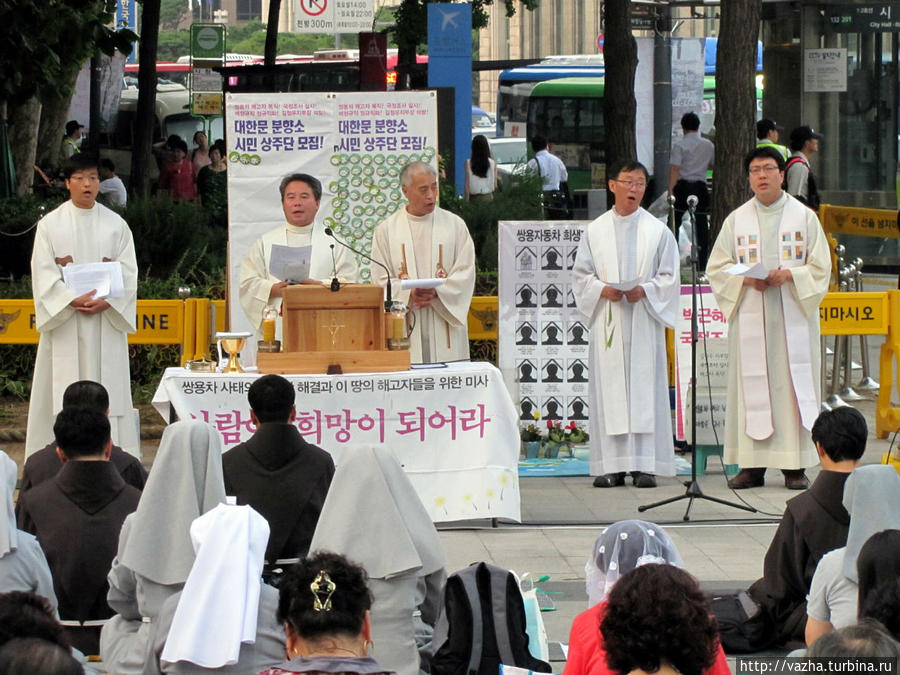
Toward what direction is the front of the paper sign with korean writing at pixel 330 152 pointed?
toward the camera

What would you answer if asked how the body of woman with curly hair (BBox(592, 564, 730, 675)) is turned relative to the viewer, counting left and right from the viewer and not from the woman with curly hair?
facing away from the viewer

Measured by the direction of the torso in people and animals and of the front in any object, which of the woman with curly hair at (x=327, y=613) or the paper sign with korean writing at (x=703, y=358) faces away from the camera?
the woman with curly hair

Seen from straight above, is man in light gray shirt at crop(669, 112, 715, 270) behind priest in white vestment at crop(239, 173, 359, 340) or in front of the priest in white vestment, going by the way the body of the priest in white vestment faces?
behind

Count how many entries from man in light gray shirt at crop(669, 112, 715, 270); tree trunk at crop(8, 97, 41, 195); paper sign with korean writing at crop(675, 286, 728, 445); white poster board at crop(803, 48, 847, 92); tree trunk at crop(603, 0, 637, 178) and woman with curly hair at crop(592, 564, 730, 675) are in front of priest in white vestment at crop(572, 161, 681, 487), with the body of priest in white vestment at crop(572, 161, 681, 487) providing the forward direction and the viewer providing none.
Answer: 1

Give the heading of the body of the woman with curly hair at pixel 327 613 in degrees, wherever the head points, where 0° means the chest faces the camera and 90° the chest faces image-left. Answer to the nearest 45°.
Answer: approximately 180°

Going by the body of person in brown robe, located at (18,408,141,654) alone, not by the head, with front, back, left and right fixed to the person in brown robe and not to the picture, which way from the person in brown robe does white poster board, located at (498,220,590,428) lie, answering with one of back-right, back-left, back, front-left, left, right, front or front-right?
front-right

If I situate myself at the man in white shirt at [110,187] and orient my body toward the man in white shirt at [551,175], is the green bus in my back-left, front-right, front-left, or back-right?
front-left

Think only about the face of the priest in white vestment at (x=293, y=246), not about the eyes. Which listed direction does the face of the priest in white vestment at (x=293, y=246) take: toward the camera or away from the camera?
toward the camera

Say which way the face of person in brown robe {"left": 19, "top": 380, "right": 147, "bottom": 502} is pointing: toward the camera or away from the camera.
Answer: away from the camera

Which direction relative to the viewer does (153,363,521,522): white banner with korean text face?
toward the camera

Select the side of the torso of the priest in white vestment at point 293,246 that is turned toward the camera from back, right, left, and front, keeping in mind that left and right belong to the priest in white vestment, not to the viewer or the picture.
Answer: front

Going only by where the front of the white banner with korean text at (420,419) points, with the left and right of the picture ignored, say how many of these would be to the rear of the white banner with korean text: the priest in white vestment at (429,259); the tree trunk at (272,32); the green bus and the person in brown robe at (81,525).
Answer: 3

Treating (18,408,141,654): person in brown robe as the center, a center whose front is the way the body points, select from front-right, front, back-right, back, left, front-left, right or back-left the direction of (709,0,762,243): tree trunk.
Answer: front-right

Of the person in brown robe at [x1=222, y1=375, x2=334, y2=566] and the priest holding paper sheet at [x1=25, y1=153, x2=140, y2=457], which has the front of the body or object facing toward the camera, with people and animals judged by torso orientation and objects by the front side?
the priest holding paper sheet

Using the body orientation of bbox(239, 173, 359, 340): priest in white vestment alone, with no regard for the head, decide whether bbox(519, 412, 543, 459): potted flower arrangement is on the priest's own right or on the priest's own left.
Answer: on the priest's own left

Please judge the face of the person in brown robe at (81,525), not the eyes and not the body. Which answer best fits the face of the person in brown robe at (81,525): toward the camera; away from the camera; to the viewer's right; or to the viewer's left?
away from the camera

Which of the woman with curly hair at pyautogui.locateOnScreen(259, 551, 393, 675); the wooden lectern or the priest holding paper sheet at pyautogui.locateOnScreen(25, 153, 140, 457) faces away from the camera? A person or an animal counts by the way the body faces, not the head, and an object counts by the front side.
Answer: the woman with curly hair

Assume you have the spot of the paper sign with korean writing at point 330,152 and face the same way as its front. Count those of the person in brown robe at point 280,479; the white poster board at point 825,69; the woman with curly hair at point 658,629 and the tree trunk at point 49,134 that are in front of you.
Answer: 2
